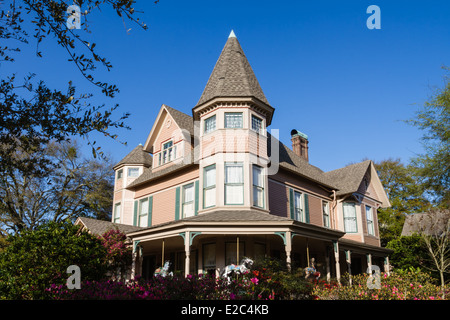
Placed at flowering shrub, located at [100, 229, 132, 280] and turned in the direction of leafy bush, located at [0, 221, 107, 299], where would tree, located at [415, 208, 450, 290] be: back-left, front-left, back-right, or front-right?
back-left
